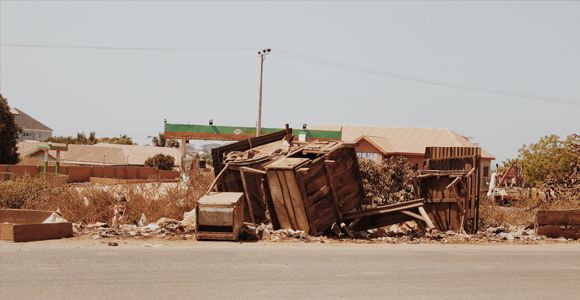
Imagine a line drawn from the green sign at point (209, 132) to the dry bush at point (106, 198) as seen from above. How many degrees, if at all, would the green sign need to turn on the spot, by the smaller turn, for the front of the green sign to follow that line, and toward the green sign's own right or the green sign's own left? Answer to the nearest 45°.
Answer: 0° — it already faces it

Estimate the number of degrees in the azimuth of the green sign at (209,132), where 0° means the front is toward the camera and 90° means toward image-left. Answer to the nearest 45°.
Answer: approximately 0°

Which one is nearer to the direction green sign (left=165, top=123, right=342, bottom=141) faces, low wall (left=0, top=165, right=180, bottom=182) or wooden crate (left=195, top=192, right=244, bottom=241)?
the wooden crate

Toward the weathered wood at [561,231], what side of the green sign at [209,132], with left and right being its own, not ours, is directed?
front

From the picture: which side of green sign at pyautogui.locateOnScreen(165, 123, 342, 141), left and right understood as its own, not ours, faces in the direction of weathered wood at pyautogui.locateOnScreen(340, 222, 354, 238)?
front

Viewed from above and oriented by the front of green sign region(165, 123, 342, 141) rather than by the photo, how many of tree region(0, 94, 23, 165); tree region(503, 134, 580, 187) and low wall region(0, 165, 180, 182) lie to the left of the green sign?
1

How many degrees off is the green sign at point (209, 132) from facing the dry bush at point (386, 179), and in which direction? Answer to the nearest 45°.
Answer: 0° — it already faces it

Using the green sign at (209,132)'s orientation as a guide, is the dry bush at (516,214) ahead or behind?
ahead

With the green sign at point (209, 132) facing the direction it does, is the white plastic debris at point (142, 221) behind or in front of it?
in front

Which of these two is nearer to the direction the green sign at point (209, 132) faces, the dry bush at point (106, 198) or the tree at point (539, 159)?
the dry bush

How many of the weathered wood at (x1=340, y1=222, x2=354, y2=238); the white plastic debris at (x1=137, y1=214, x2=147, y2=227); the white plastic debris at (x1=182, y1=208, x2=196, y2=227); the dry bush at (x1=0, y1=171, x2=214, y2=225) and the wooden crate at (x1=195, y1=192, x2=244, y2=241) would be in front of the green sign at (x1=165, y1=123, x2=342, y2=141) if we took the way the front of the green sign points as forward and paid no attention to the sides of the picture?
5
